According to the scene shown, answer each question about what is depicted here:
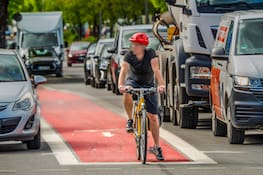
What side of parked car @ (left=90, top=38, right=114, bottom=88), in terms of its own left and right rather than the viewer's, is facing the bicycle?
front

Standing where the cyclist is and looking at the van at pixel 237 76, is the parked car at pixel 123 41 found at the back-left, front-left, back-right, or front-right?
front-left

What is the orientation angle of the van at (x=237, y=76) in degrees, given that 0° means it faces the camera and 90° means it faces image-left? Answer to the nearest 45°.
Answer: approximately 315°

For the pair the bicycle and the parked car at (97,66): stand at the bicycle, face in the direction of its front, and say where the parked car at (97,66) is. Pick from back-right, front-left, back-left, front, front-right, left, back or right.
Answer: back

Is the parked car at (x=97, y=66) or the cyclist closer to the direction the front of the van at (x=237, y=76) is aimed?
the cyclist

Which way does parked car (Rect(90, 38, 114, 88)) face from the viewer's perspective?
toward the camera

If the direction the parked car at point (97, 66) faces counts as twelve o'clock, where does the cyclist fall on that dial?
The cyclist is roughly at 12 o'clock from the parked car.

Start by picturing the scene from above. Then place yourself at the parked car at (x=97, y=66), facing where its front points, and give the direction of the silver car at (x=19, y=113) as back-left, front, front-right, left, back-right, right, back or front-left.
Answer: front

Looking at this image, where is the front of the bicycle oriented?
toward the camera

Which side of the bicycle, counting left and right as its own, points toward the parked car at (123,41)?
back

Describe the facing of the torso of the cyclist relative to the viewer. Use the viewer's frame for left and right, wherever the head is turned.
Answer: facing the viewer

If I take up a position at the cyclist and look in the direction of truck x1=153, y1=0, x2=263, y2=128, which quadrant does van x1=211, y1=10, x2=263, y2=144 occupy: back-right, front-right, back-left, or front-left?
front-right

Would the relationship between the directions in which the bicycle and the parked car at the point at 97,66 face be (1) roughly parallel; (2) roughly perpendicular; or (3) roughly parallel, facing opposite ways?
roughly parallel

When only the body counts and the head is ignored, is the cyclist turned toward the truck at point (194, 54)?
no
